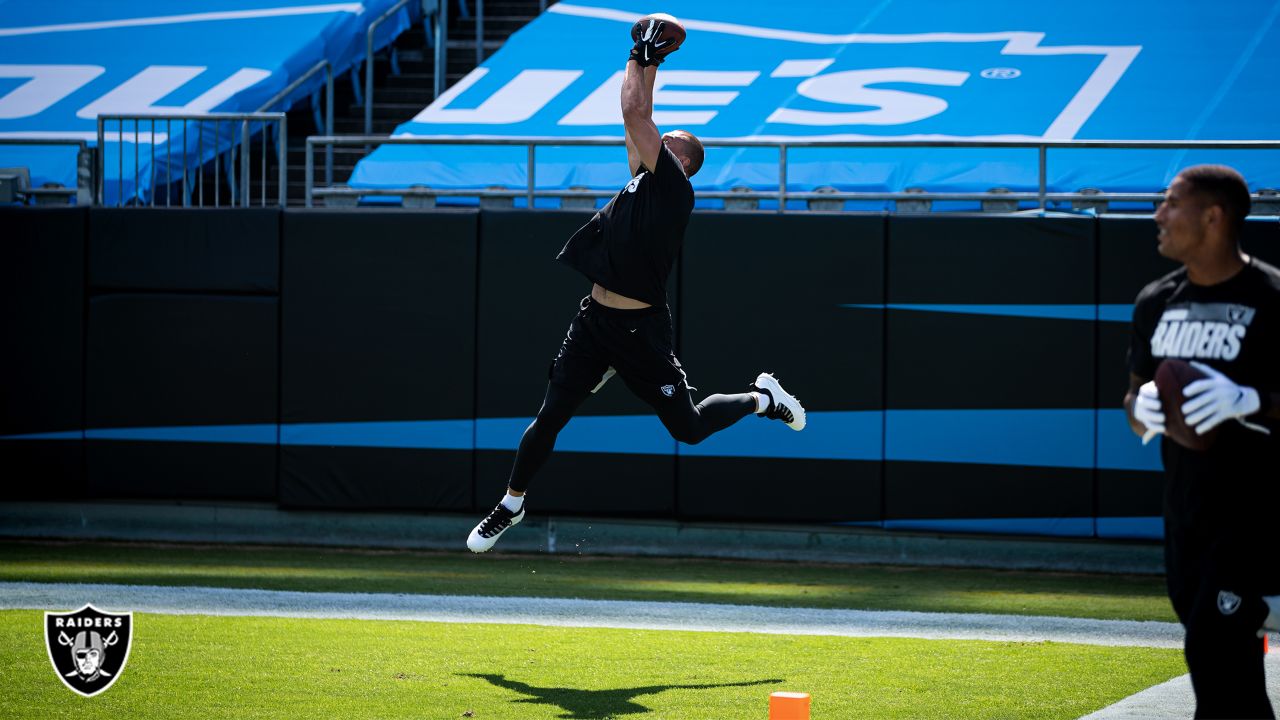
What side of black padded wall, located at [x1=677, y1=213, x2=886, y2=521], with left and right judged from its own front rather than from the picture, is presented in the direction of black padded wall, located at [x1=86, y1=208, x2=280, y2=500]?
right

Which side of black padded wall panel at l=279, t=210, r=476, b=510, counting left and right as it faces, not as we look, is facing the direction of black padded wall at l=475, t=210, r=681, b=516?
left

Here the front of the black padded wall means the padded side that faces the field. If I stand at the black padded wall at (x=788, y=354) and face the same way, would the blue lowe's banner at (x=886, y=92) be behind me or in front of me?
behind

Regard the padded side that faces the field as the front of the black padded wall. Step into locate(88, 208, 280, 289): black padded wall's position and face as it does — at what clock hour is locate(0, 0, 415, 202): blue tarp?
The blue tarp is roughly at 6 o'clock from the black padded wall.

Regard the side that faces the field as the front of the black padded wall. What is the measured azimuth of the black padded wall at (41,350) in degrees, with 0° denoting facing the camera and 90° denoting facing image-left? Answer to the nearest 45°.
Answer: approximately 0°

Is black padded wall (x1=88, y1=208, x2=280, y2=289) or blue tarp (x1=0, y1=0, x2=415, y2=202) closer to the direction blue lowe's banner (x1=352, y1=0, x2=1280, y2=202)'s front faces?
the black padded wall

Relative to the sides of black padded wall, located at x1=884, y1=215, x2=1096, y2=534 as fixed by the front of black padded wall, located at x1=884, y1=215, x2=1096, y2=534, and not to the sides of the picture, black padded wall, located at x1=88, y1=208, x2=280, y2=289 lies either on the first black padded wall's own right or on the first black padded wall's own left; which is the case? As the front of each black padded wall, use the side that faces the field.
on the first black padded wall's own right

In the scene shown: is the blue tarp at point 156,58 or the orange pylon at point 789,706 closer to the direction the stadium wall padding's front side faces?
the orange pylon

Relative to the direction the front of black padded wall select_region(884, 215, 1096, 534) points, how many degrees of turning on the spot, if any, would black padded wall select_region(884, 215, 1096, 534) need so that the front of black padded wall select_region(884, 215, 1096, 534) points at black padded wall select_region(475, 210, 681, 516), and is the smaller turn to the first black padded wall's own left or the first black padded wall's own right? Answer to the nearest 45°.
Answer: approximately 90° to the first black padded wall's own right
